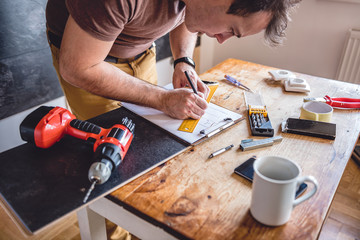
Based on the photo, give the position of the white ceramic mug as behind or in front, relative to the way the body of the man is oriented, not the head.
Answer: in front
